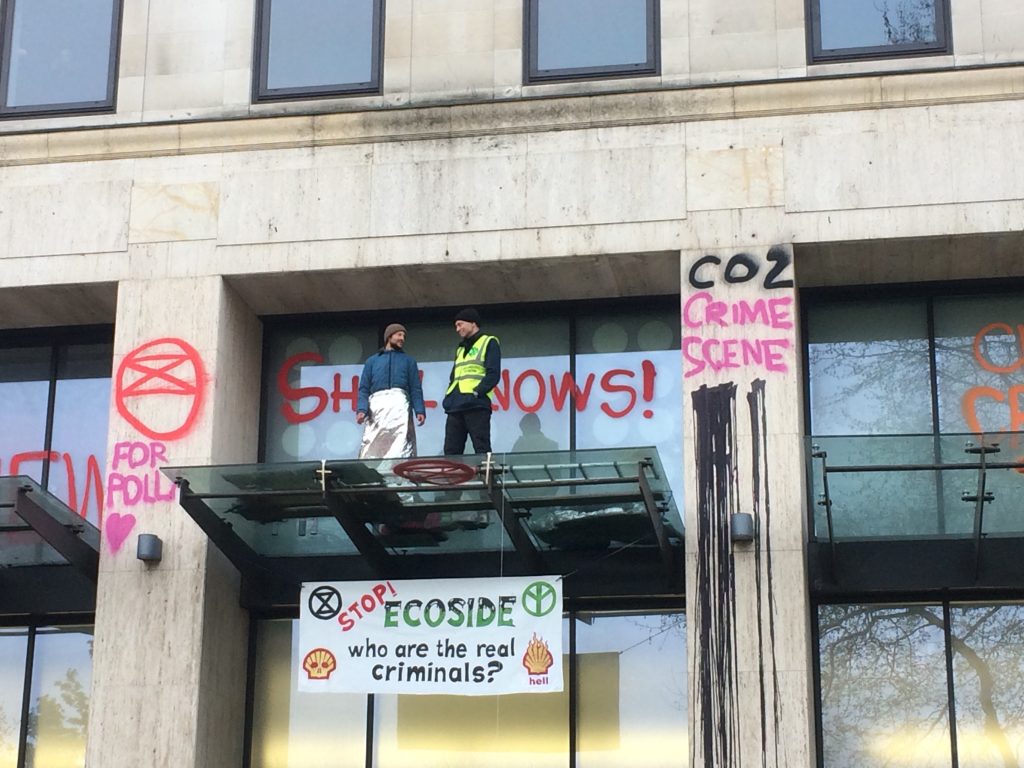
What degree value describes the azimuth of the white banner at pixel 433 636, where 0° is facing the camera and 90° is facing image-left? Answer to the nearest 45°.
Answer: approximately 0°

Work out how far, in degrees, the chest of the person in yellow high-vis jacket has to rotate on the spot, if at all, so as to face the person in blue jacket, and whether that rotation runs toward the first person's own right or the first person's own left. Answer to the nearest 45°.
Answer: approximately 45° to the first person's own right

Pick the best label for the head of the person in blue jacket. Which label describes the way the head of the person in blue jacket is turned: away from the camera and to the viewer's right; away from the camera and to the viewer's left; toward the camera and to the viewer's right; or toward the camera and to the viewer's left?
toward the camera and to the viewer's right

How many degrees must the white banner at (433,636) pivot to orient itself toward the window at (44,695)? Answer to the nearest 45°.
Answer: approximately 135° to its right

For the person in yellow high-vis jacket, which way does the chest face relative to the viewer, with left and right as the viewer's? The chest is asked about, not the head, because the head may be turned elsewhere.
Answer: facing the viewer and to the left of the viewer

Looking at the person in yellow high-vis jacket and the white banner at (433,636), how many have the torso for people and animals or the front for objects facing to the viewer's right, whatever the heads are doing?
0
